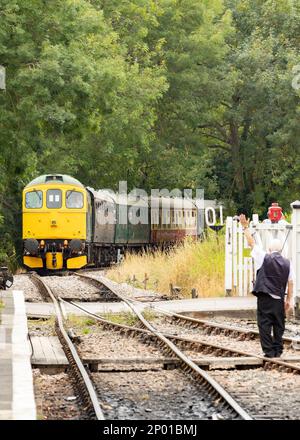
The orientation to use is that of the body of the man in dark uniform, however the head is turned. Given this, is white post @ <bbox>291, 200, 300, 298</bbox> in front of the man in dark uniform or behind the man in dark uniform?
in front

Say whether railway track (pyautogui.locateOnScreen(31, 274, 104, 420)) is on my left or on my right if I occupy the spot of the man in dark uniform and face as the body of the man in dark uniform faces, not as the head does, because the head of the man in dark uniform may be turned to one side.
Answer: on my left

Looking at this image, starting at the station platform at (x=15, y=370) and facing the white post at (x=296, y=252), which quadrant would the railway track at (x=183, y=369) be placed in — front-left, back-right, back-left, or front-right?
front-right

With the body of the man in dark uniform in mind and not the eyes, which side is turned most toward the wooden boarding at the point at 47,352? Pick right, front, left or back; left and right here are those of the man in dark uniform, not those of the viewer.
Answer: left

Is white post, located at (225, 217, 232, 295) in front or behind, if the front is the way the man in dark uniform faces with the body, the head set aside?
in front

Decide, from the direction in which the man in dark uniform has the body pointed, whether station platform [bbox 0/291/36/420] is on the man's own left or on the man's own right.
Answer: on the man's own left

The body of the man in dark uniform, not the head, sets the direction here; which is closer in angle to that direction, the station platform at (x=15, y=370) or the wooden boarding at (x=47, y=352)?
the wooden boarding

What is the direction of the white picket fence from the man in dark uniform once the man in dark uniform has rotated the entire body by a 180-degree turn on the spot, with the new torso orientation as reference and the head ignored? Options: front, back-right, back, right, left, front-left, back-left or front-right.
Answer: back

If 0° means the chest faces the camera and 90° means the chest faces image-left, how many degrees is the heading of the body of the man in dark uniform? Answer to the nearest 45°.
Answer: approximately 180°
